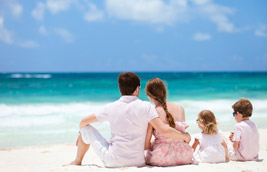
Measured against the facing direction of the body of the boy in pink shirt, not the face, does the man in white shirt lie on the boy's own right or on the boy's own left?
on the boy's own left

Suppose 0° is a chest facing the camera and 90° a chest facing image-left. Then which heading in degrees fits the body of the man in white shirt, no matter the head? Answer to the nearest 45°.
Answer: approximately 180°

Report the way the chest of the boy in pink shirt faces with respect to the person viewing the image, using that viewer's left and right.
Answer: facing away from the viewer and to the left of the viewer

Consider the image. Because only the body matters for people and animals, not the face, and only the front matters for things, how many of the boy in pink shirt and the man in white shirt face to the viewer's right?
0

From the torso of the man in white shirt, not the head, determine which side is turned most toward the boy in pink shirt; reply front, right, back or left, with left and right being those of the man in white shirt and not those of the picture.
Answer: right

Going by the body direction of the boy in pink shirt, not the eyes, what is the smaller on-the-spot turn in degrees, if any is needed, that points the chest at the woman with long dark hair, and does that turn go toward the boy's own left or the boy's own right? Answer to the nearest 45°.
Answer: approximately 90° to the boy's own left
